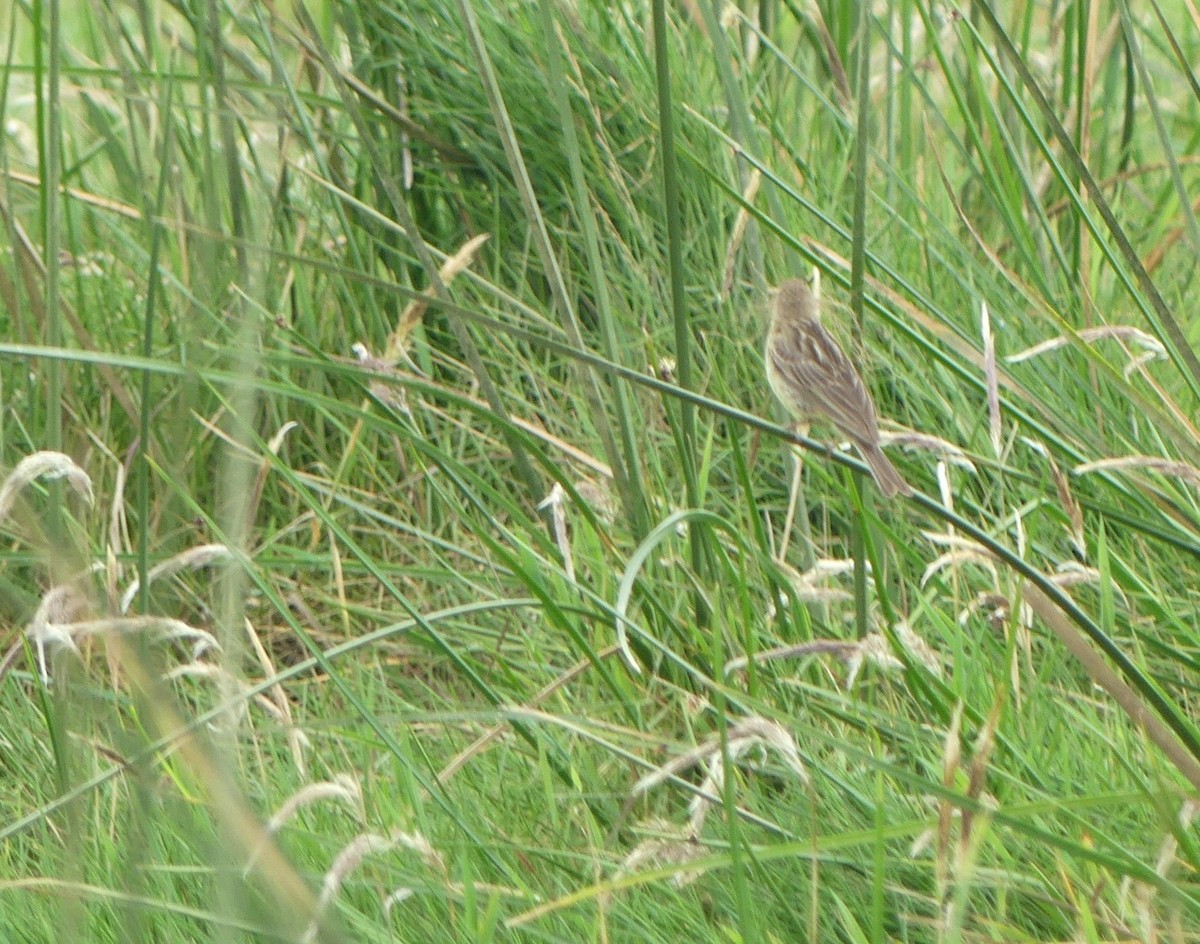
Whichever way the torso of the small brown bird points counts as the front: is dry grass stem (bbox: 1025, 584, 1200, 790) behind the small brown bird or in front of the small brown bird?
behind

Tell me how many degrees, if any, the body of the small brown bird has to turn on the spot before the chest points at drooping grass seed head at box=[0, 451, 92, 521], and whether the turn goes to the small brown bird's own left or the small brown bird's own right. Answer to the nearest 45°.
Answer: approximately 90° to the small brown bird's own left

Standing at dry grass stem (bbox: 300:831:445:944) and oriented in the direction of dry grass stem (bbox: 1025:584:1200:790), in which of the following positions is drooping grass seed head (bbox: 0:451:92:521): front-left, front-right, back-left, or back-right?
back-left

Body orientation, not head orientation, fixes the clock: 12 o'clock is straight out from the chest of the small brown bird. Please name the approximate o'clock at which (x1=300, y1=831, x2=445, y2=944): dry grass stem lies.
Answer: The dry grass stem is roughly at 8 o'clock from the small brown bird.

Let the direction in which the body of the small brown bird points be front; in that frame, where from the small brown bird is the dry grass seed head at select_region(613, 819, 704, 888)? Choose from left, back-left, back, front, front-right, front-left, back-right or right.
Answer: back-left

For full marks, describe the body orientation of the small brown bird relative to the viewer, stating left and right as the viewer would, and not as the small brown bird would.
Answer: facing away from the viewer and to the left of the viewer
